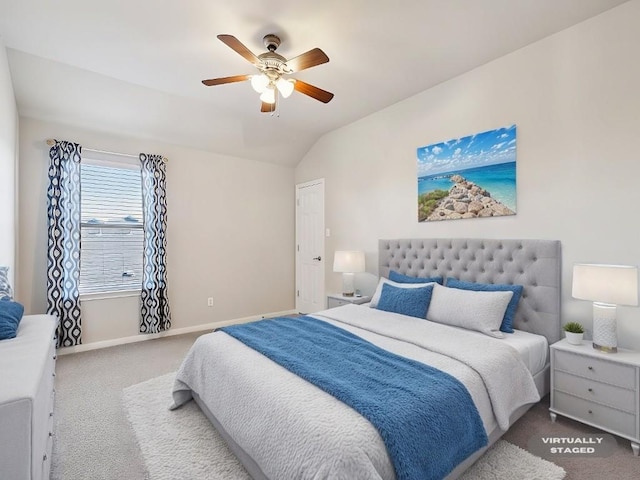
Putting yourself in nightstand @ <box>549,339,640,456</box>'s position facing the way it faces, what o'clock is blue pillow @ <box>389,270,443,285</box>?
The blue pillow is roughly at 2 o'clock from the nightstand.

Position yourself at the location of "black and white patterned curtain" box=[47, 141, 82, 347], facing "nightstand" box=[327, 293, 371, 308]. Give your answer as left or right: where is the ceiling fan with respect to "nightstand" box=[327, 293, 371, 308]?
right

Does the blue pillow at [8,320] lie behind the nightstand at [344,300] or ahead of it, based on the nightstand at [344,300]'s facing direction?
ahead

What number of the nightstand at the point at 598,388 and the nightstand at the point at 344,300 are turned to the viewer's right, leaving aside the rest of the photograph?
0

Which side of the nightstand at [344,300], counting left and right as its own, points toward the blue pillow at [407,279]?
left

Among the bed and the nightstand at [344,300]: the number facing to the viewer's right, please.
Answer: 0

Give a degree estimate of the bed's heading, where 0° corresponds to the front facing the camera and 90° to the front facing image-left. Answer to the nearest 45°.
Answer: approximately 45°

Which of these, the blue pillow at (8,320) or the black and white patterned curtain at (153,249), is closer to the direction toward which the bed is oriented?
the blue pillow

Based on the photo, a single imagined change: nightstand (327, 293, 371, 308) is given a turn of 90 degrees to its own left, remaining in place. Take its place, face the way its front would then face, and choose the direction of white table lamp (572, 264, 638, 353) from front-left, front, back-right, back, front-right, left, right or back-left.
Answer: front

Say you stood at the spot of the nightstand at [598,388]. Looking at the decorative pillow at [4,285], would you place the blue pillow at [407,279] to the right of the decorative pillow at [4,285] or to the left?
right

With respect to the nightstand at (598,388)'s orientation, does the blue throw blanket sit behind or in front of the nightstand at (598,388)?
in front

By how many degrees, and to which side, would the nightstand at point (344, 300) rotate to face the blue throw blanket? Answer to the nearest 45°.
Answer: approximately 45° to its left

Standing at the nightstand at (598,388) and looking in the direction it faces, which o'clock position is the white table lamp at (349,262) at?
The white table lamp is roughly at 2 o'clock from the nightstand.

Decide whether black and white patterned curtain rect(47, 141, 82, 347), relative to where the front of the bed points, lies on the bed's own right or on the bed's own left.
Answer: on the bed's own right
